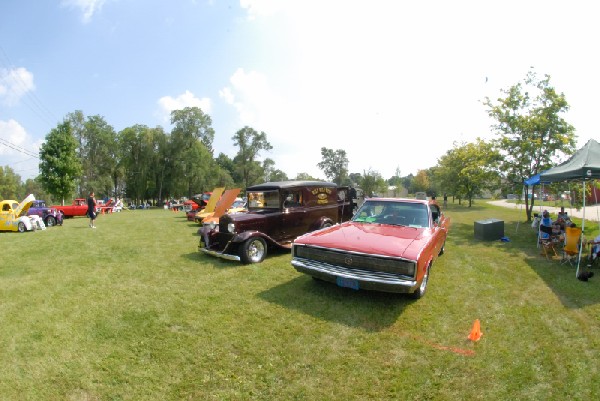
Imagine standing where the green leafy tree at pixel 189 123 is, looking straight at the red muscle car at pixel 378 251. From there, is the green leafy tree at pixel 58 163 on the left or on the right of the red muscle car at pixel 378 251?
right

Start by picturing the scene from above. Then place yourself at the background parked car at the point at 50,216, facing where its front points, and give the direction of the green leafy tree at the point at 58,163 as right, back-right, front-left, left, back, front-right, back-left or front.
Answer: back-left

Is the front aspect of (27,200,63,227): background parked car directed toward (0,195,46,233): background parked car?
no

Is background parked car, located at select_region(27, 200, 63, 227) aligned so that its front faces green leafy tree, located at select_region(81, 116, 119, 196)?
no

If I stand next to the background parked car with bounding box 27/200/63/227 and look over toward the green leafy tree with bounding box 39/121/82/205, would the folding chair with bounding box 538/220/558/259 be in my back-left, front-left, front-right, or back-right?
back-right

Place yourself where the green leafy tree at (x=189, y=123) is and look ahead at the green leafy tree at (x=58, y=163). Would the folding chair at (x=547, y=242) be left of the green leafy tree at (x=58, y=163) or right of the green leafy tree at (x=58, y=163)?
left

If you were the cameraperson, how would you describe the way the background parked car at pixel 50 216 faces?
facing the viewer and to the right of the viewer

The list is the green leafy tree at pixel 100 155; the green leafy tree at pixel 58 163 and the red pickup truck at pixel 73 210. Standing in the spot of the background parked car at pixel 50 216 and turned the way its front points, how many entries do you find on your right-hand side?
0

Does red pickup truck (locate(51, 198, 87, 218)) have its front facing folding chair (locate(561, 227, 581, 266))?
no
